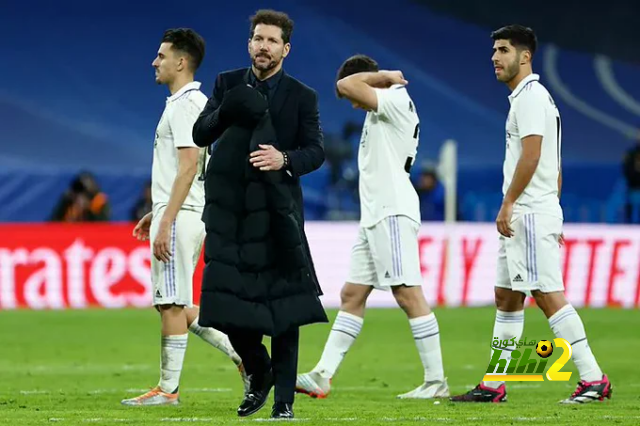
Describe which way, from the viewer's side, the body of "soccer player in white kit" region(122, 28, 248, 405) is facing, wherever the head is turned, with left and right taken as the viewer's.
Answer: facing to the left of the viewer

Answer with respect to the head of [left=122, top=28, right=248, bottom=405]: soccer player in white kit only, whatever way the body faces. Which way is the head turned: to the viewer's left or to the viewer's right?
to the viewer's left

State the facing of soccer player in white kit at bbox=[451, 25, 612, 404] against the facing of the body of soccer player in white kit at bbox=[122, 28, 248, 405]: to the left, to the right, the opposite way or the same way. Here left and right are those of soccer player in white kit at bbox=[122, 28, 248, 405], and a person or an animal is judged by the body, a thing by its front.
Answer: the same way

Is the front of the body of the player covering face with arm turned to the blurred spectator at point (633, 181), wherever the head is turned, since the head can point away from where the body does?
no

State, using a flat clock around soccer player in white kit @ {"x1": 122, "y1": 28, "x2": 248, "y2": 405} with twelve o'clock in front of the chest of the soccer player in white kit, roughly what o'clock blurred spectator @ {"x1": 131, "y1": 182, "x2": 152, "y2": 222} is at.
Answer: The blurred spectator is roughly at 3 o'clock from the soccer player in white kit.

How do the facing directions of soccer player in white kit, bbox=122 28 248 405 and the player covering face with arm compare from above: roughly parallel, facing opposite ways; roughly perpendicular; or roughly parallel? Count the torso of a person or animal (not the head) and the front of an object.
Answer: roughly parallel

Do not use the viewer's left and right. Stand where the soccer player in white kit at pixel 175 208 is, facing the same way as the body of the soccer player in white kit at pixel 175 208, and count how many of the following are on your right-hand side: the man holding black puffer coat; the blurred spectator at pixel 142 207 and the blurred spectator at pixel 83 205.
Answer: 2

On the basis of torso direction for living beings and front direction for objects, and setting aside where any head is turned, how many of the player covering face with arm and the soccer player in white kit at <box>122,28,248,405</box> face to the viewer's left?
2

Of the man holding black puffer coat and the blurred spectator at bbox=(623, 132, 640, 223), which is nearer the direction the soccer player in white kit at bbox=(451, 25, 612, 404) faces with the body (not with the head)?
the man holding black puffer coat

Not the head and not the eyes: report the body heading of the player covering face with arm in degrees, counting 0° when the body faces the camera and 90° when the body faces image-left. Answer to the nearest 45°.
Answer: approximately 90°

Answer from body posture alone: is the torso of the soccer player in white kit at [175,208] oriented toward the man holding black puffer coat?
no
